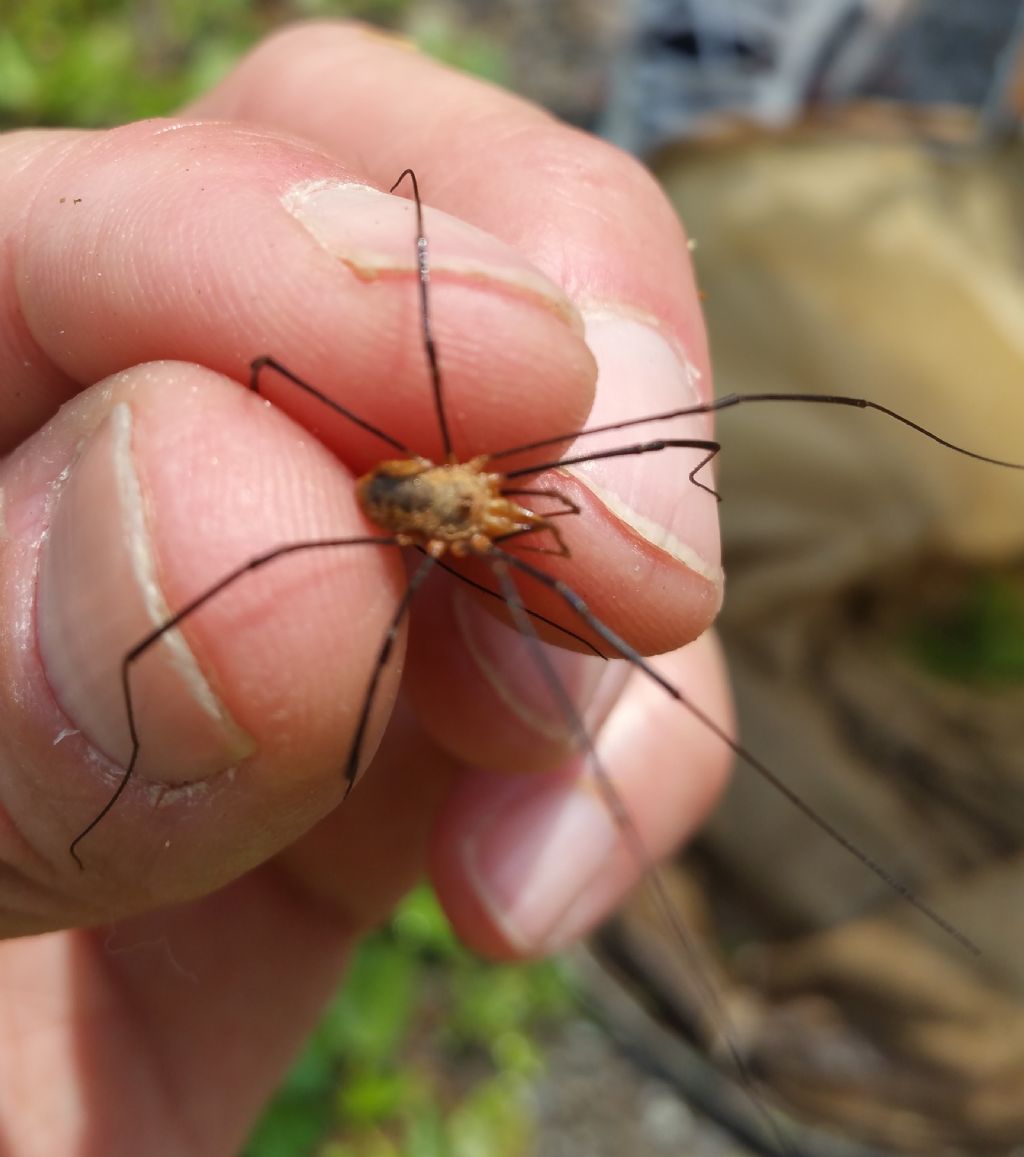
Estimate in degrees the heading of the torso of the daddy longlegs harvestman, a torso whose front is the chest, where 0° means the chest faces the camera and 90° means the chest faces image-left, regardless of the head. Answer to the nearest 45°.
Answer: approximately 270°
